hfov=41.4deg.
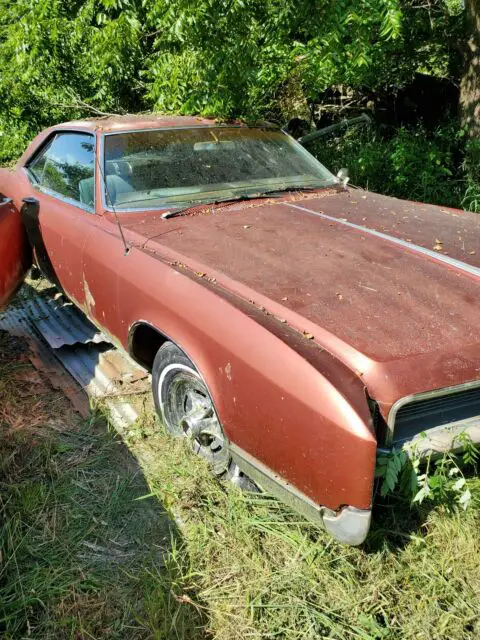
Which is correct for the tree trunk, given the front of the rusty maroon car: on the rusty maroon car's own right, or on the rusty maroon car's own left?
on the rusty maroon car's own left

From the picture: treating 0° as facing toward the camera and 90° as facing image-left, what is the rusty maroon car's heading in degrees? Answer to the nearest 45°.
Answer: approximately 315°
